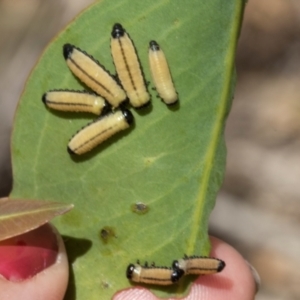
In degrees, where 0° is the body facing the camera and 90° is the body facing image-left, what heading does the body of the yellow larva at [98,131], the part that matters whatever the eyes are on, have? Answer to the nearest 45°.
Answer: approximately 225°

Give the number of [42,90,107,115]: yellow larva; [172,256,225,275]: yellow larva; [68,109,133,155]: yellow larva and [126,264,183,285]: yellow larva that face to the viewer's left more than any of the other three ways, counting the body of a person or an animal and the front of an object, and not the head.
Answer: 2

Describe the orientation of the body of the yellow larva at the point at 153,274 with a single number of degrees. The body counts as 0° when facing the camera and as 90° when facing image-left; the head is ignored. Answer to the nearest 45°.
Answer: approximately 90°
